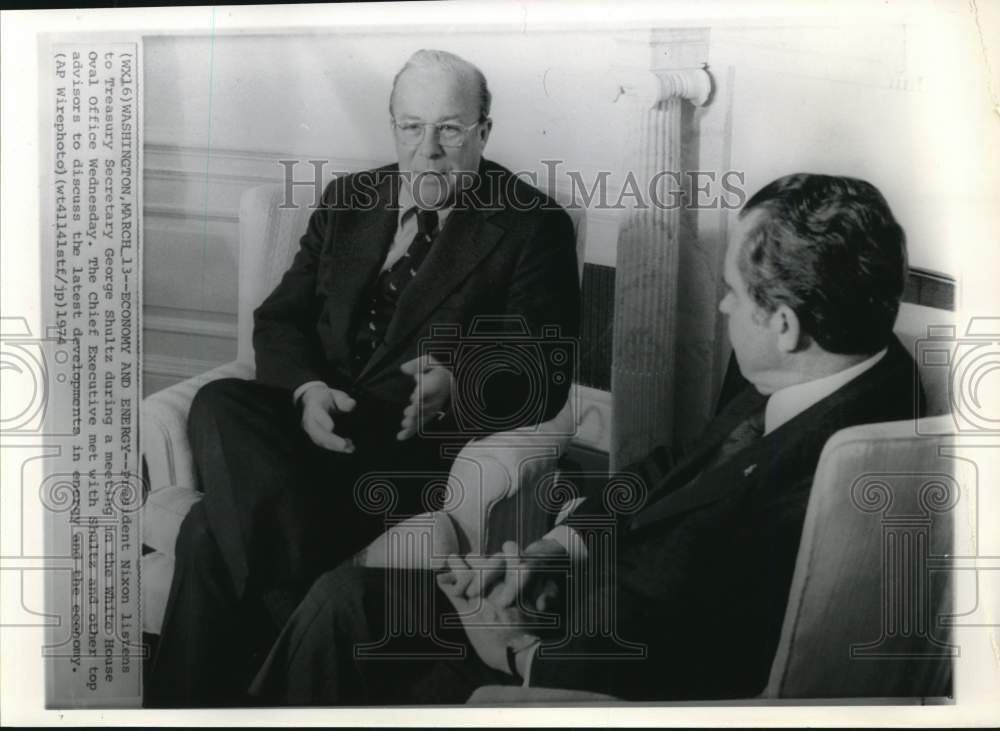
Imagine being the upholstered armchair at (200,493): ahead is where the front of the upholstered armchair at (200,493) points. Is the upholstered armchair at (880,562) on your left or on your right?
on your left

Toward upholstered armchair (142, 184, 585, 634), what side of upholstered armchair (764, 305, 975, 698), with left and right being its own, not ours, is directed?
front

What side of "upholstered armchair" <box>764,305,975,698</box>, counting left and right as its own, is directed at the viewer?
left

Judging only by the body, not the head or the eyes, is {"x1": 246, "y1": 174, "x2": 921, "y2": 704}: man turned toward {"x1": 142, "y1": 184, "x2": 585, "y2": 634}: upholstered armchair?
yes

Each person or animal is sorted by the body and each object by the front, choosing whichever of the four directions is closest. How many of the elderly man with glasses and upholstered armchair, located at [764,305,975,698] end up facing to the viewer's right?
0

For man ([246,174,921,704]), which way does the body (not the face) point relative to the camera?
to the viewer's left

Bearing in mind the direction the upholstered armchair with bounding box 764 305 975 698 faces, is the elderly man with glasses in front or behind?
in front

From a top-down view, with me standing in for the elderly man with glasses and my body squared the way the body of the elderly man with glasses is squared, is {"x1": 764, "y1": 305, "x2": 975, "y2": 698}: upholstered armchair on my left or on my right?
on my left
